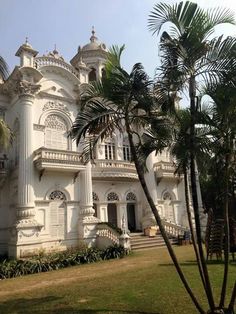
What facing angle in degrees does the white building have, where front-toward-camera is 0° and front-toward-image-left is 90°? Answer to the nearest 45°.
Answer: approximately 315°

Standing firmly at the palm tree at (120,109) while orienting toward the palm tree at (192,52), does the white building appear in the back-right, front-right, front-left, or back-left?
back-left

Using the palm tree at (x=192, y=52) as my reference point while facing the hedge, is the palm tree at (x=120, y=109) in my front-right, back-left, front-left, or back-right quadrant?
front-left

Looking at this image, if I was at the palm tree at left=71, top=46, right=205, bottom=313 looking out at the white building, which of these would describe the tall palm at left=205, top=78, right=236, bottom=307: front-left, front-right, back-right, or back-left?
back-right

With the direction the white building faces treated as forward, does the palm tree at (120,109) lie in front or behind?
in front

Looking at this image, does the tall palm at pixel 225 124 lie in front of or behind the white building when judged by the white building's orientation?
in front

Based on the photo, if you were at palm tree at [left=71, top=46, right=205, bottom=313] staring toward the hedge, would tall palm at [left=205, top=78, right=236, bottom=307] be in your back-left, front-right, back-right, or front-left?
back-right
